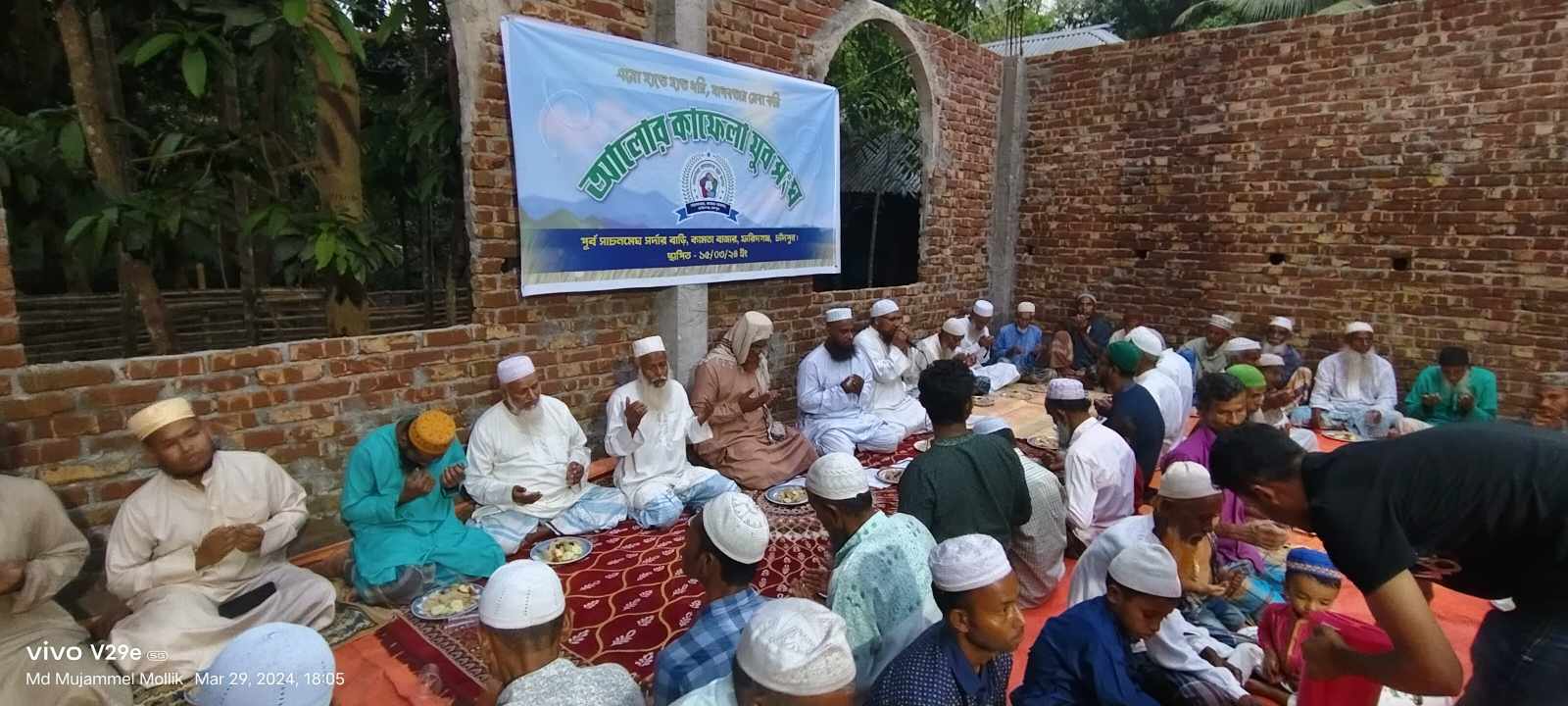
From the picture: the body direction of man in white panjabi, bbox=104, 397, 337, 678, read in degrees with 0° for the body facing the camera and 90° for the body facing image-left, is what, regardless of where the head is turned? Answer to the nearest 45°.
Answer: approximately 315°

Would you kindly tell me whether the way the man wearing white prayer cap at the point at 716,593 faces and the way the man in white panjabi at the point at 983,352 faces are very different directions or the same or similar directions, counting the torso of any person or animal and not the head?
very different directions

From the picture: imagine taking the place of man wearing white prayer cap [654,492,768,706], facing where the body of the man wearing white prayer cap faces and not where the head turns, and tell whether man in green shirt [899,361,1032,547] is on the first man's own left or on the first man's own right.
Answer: on the first man's own right

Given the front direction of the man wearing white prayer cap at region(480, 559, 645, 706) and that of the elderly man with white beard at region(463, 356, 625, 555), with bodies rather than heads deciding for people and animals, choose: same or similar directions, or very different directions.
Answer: very different directions

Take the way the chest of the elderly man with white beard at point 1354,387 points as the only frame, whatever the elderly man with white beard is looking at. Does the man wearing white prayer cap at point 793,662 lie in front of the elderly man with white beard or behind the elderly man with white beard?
in front

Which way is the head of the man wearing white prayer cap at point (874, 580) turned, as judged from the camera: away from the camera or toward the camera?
away from the camera

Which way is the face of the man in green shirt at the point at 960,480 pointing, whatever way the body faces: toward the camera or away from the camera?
away from the camera

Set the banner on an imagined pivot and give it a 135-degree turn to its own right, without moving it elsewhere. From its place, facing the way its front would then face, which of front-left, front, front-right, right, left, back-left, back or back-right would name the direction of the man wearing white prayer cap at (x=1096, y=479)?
back-left

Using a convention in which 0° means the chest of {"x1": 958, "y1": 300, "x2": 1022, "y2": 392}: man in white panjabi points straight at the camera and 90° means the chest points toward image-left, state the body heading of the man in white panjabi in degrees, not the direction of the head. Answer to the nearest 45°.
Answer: approximately 315°

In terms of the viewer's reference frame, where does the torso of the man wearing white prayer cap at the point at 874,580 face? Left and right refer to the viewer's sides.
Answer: facing away from the viewer and to the left of the viewer

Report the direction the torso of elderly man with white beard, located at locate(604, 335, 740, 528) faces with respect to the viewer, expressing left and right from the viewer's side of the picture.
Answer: facing the viewer and to the right of the viewer
